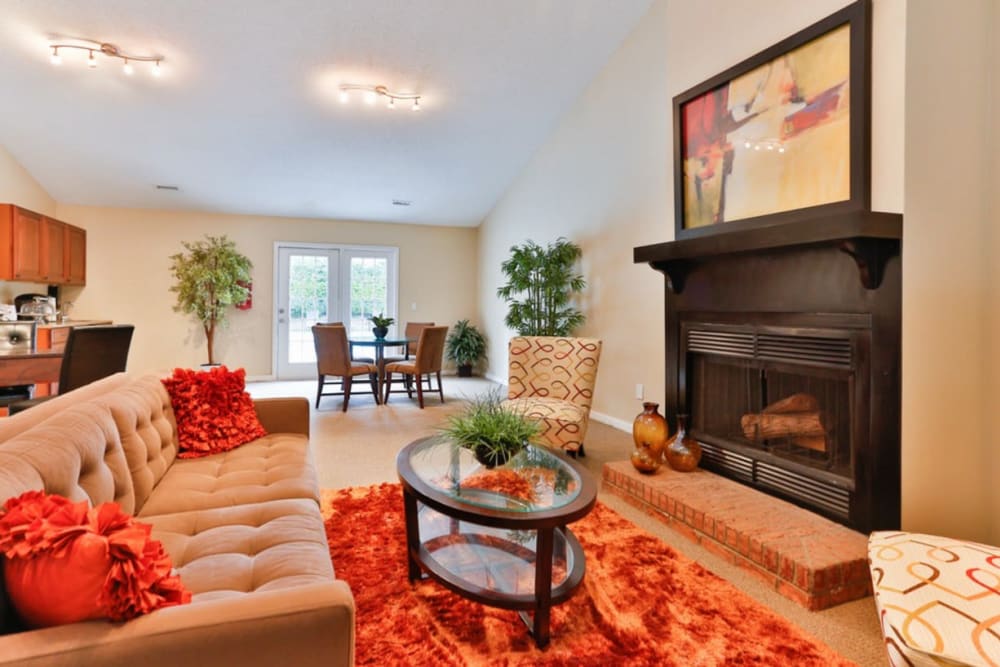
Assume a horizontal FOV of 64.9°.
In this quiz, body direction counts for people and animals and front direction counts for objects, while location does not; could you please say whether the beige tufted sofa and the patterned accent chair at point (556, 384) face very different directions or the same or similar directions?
very different directions

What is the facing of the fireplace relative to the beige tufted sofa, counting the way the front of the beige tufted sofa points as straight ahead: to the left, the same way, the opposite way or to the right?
the opposite way

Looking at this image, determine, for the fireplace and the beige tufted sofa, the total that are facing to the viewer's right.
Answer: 1

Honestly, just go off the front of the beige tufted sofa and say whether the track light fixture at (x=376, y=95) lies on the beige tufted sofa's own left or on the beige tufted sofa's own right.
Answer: on the beige tufted sofa's own left

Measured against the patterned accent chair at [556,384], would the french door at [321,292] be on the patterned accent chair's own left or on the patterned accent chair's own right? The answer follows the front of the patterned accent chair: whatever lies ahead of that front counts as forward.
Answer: on the patterned accent chair's own right

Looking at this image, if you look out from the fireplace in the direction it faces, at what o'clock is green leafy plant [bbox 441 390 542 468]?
The green leafy plant is roughly at 12 o'clock from the fireplace.

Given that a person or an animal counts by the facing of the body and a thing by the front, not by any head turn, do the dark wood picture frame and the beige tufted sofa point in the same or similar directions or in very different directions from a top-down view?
very different directions

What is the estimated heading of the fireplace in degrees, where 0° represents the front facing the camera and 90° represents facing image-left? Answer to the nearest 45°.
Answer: approximately 45°

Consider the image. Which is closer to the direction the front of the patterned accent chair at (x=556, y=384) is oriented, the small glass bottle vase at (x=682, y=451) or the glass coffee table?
the glass coffee table

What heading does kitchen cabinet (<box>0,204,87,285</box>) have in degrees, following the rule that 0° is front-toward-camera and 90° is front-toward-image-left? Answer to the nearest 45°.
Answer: approximately 315°

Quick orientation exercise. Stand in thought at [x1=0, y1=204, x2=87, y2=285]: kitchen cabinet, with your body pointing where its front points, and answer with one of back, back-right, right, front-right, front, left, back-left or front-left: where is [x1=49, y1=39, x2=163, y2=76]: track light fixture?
front-right

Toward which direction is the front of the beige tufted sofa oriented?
to the viewer's right

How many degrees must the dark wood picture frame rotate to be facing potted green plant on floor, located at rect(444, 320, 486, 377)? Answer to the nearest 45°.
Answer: approximately 90° to its right
